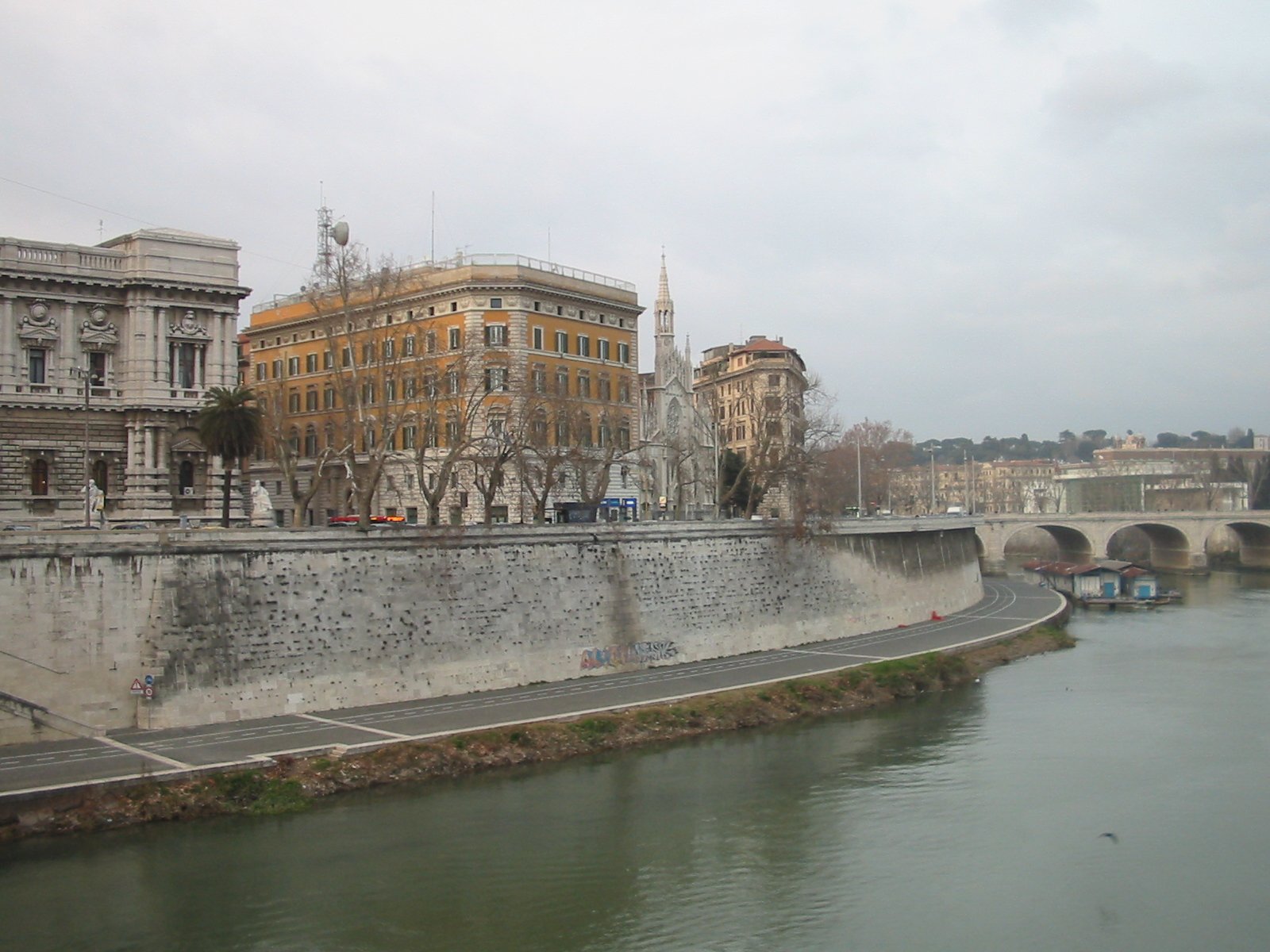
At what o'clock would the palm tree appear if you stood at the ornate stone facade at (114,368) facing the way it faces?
The palm tree is roughly at 11 o'clock from the ornate stone facade.

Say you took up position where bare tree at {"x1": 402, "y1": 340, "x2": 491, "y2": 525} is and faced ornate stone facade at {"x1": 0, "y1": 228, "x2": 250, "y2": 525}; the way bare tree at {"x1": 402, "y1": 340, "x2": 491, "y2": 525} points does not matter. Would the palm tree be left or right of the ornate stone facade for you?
left

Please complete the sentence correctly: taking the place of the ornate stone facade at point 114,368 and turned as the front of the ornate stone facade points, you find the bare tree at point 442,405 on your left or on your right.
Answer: on your left

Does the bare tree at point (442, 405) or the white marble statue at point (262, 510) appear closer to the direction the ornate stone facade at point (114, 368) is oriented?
the white marble statue

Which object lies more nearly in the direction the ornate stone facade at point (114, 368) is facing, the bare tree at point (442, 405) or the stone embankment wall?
the stone embankment wall

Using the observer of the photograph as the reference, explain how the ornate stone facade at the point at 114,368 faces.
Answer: facing the viewer

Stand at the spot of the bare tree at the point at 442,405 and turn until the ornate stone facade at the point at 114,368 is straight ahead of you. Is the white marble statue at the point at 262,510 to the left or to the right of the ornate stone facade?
left

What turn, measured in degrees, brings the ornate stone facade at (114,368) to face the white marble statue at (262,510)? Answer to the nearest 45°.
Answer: approximately 45° to its left

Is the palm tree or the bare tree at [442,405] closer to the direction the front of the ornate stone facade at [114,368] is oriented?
the palm tree
